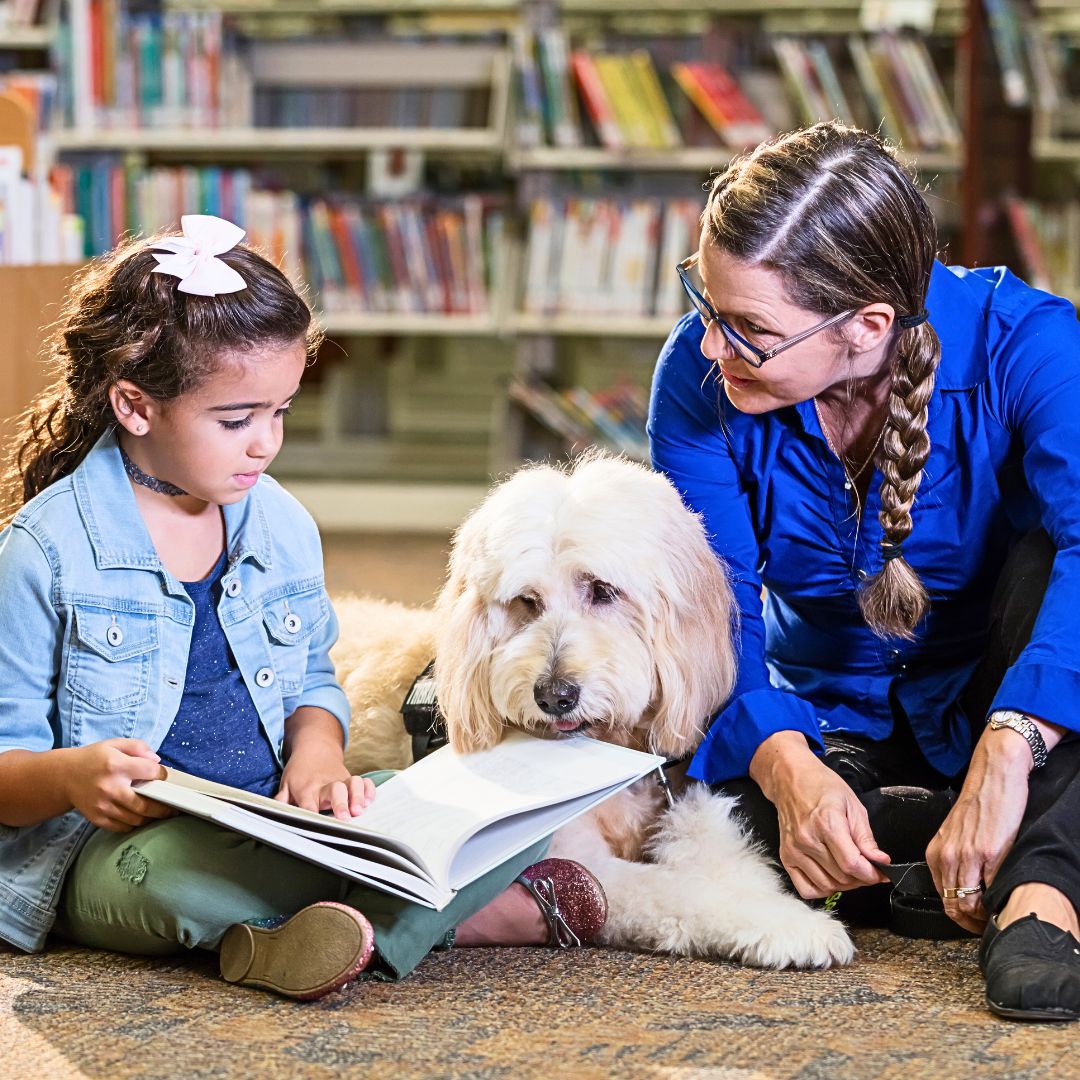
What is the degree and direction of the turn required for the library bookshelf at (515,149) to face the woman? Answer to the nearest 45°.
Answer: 0° — it already faces them

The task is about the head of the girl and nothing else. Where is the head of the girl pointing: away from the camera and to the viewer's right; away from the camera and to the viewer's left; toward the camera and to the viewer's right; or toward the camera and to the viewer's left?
toward the camera and to the viewer's right

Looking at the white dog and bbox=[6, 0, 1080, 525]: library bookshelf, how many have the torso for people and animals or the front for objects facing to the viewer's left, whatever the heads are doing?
0

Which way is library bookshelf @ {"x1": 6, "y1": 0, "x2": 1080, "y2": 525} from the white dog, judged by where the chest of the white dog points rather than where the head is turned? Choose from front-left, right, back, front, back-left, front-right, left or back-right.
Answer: back-left

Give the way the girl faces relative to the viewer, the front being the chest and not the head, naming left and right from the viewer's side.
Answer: facing the viewer and to the right of the viewer

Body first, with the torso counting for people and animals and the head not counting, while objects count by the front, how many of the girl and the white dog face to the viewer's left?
0

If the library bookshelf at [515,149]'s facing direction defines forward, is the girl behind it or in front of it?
in front

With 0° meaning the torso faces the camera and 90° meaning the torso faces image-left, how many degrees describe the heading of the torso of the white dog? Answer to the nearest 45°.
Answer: approximately 315°

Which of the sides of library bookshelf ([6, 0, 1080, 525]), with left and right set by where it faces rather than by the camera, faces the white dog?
front
